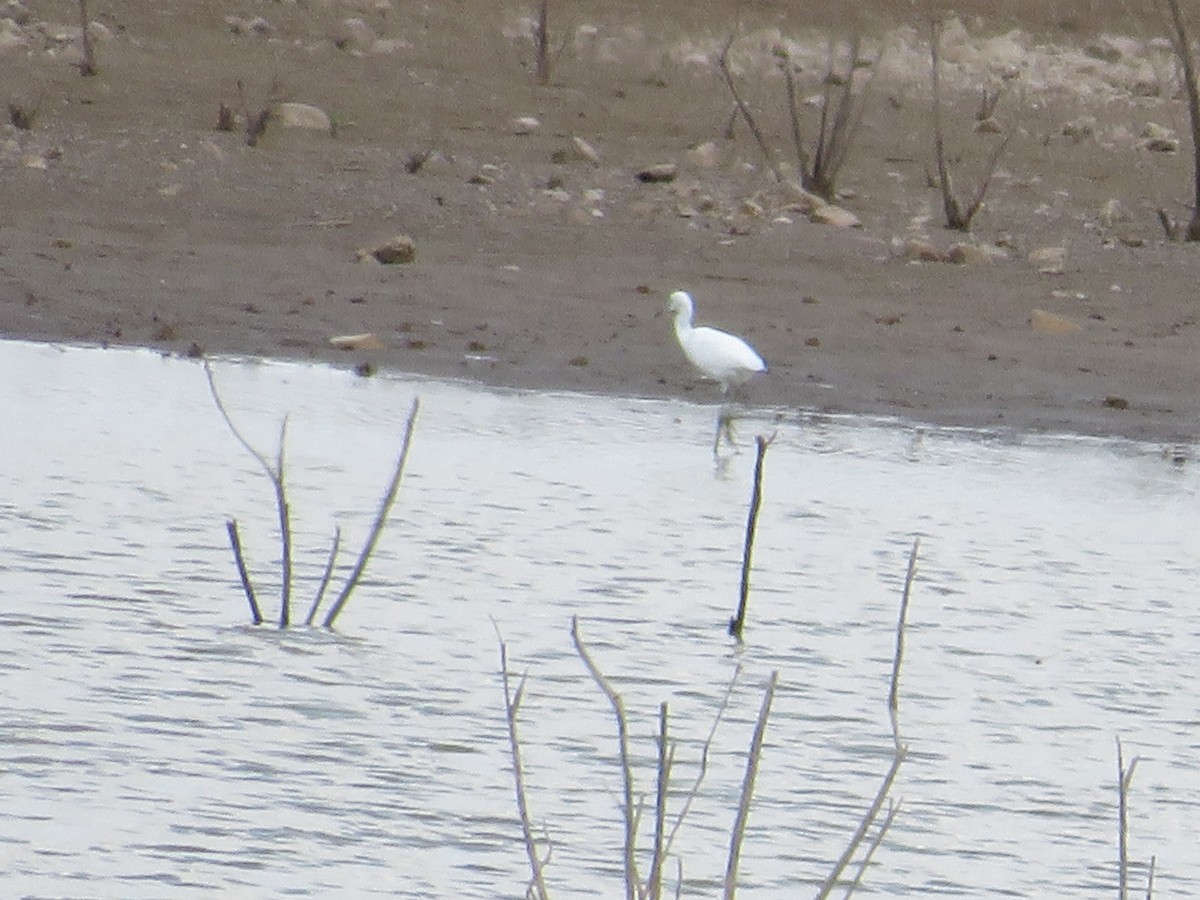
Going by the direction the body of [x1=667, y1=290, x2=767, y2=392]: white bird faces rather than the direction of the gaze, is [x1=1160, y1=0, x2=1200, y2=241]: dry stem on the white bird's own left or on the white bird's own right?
on the white bird's own right

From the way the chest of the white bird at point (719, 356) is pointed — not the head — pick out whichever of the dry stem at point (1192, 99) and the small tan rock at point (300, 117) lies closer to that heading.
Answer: the small tan rock

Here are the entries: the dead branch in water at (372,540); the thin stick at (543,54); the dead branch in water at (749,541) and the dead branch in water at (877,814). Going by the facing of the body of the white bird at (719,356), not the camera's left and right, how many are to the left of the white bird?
3

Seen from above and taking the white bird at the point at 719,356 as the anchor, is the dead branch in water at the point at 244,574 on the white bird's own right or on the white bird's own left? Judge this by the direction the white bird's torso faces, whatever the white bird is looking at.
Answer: on the white bird's own left

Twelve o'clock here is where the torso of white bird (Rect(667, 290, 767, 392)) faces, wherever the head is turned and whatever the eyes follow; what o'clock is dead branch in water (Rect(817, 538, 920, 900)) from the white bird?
The dead branch in water is roughly at 9 o'clock from the white bird.

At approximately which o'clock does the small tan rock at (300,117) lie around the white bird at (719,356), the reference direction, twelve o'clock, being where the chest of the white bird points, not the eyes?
The small tan rock is roughly at 2 o'clock from the white bird.

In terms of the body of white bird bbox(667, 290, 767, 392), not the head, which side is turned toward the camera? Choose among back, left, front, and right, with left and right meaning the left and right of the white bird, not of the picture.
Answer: left

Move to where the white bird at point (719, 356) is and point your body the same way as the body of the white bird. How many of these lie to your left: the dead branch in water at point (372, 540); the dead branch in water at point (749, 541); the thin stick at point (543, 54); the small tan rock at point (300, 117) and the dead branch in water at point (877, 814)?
3

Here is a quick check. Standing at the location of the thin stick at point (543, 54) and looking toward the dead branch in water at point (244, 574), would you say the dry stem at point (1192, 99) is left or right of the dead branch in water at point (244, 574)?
left
